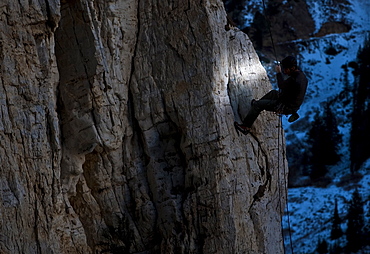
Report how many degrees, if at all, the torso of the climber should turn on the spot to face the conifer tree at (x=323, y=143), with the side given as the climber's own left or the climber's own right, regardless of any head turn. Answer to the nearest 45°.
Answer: approximately 90° to the climber's own right

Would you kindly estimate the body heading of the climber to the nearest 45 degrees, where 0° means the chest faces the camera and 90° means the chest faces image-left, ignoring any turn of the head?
approximately 90°

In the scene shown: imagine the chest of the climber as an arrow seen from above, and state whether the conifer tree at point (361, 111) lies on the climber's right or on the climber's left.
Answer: on the climber's right

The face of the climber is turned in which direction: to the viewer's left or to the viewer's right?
to the viewer's left

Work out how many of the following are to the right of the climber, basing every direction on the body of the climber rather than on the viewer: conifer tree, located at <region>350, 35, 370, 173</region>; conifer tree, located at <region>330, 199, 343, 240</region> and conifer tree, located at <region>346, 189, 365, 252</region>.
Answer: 3

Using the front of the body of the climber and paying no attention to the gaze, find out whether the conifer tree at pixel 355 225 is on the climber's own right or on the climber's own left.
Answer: on the climber's own right

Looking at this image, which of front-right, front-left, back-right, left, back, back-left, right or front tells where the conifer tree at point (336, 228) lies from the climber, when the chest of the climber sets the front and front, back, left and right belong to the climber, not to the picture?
right
